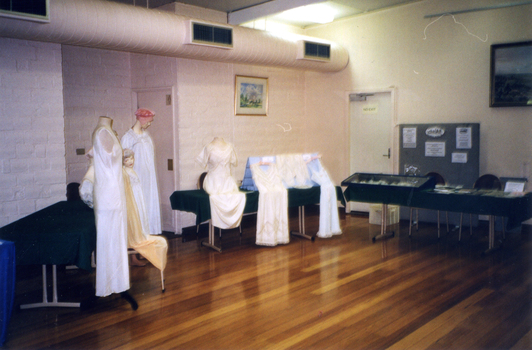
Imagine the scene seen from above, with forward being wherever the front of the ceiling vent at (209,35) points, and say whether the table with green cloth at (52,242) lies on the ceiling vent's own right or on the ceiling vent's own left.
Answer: on the ceiling vent's own right

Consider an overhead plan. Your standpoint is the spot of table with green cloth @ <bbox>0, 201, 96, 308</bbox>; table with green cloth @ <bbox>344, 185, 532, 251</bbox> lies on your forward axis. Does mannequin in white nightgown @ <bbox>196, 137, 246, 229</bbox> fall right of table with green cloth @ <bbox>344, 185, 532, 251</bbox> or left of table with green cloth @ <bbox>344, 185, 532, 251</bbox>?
left

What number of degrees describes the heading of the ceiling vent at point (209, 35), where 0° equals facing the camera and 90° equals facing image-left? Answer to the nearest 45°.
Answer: approximately 315°

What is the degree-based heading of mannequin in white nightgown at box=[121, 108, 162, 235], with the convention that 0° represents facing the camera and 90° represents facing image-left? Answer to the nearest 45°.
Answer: approximately 315°

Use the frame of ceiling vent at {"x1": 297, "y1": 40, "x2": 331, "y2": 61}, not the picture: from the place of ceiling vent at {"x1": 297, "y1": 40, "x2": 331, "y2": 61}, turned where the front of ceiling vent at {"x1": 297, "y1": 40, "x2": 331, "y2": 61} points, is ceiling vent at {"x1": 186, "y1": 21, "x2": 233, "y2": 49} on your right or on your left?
on your right

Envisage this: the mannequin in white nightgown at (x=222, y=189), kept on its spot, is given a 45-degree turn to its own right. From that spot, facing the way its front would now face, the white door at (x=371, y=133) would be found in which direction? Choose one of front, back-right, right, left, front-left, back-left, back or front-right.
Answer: back-left
